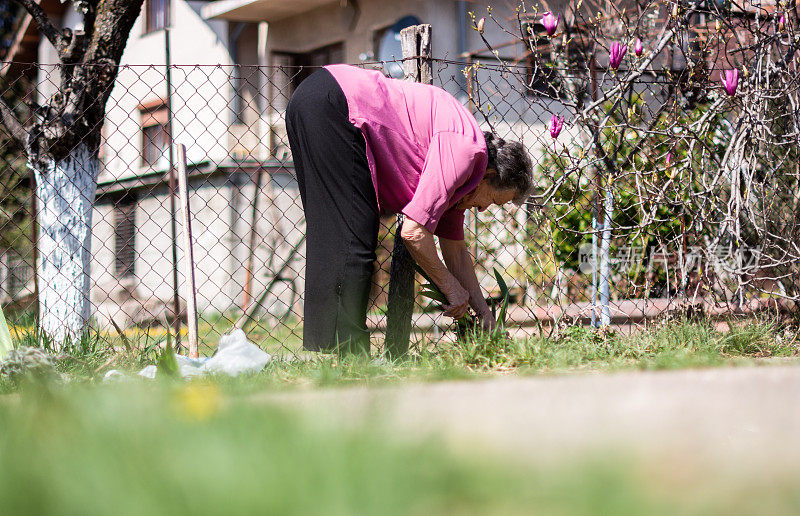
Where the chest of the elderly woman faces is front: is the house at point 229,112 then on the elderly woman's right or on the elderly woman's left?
on the elderly woman's left

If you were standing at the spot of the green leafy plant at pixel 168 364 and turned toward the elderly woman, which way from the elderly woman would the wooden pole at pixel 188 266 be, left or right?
left

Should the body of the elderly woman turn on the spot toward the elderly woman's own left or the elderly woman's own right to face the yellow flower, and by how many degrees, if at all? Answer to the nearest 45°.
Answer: approximately 90° to the elderly woman's own right

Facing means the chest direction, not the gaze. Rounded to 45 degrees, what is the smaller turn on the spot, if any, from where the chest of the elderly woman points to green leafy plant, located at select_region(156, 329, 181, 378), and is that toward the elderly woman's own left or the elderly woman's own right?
approximately 135° to the elderly woman's own right

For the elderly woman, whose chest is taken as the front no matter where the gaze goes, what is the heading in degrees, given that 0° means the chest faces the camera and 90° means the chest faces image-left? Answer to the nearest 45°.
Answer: approximately 270°

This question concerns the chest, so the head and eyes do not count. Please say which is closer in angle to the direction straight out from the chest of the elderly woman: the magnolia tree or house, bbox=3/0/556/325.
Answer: the magnolia tree

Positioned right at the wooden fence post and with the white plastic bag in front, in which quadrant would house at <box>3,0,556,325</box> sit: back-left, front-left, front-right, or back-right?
back-right
